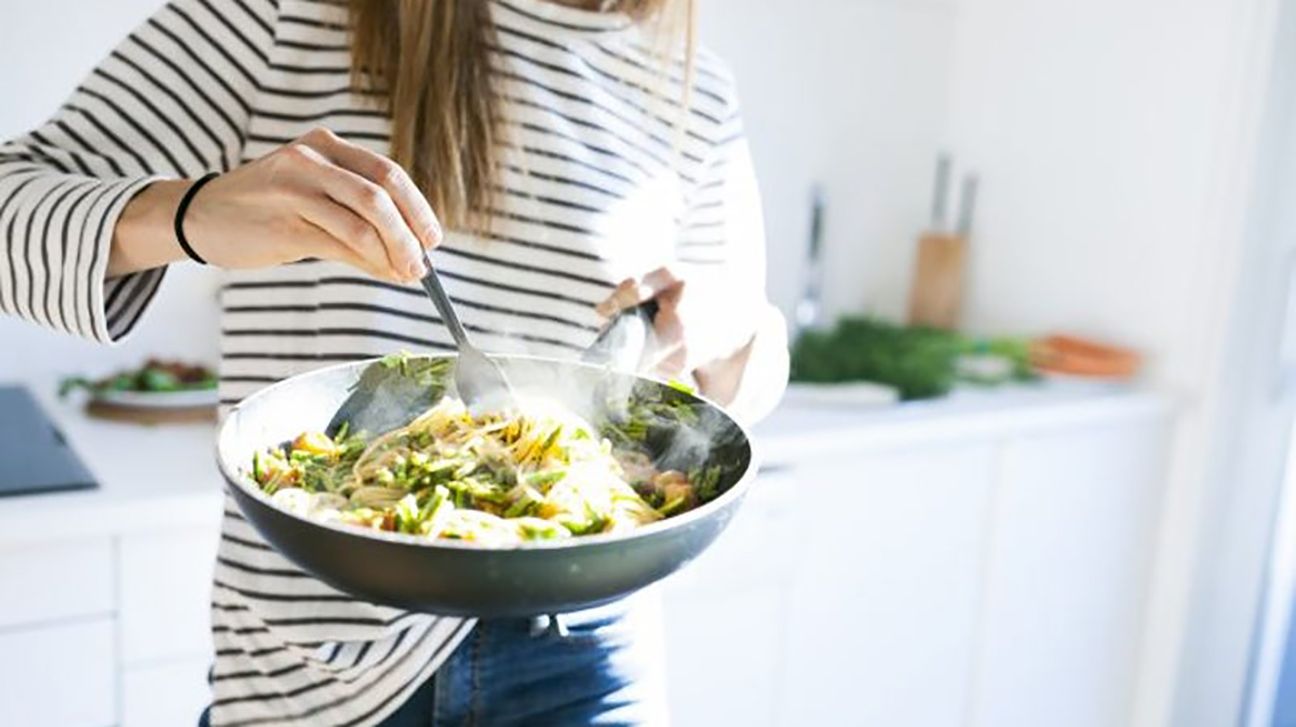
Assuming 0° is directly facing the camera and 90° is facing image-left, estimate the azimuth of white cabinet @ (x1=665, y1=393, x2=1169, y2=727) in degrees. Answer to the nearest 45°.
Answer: approximately 0°

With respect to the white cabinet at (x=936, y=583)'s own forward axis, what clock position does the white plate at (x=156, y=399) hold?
The white plate is roughly at 2 o'clock from the white cabinet.

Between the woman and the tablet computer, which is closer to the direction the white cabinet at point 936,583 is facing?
the woman

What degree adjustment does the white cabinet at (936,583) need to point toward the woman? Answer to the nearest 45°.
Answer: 0° — it already faces them

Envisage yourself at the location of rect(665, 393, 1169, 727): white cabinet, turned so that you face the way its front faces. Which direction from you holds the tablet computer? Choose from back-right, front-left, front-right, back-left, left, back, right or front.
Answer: front-right
